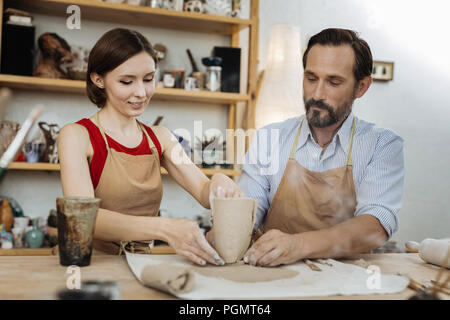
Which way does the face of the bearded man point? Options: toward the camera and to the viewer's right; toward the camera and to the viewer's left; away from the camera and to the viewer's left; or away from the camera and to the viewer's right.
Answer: toward the camera and to the viewer's left

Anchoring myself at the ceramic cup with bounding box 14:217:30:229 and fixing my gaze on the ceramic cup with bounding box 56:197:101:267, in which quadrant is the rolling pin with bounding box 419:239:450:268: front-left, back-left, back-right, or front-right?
front-left

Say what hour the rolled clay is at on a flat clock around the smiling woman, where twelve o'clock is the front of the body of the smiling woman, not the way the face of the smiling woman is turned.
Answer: The rolled clay is roughly at 1 o'clock from the smiling woman.

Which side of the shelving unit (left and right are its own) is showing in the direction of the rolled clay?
front

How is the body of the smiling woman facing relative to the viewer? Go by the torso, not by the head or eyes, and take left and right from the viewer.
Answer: facing the viewer and to the right of the viewer

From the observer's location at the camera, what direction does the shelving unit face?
facing the viewer

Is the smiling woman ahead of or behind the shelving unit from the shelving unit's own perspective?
ahead

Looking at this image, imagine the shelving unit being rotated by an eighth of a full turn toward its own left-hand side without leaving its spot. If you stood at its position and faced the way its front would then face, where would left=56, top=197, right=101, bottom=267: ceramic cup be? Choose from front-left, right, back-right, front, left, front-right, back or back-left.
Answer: front-right
